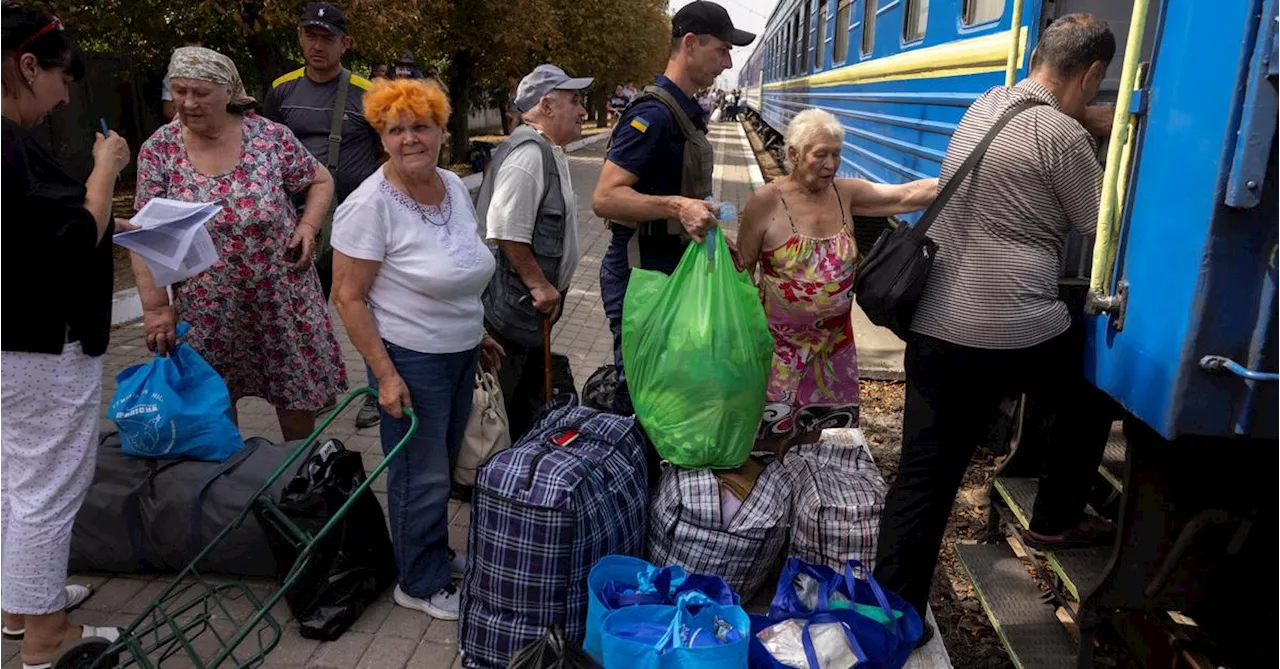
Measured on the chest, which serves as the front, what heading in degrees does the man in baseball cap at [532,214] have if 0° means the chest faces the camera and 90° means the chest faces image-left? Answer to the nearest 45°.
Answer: approximately 270°

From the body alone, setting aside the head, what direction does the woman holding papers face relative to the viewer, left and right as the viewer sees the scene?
facing to the right of the viewer

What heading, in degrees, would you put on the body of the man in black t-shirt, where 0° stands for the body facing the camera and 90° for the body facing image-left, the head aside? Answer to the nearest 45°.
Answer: approximately 0°

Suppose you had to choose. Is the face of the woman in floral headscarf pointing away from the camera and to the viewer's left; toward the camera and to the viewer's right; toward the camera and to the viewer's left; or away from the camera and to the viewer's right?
toward the camera and to the viewer's left

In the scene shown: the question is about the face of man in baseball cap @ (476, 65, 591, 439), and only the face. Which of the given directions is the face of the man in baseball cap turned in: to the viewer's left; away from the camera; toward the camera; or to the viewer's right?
to the viewer's right

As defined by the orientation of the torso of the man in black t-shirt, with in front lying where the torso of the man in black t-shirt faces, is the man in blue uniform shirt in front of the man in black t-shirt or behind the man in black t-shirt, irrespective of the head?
in front

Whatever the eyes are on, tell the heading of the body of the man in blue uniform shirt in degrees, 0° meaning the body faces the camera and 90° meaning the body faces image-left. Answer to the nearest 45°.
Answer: approximately 270°
